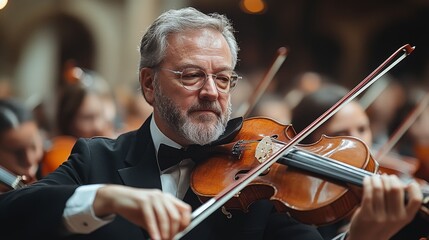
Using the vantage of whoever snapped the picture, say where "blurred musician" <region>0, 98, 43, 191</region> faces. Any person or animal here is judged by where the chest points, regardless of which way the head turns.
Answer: facing the viewer and to the right of the viewer

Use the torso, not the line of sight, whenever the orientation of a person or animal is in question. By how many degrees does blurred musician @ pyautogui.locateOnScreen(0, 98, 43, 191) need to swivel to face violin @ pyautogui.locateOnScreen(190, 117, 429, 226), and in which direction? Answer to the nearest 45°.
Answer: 0° — they already face it

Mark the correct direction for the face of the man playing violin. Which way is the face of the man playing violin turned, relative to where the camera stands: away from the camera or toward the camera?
toward the camera

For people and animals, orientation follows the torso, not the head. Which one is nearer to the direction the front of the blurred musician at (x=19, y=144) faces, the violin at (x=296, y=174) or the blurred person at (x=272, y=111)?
the violin

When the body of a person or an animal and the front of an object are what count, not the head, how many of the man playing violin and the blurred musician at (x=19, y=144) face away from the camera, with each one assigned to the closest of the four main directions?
0

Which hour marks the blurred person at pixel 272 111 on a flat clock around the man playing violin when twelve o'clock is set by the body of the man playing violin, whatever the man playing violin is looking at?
The blurred person is roughly at 8 o'clock from the man playing violin.

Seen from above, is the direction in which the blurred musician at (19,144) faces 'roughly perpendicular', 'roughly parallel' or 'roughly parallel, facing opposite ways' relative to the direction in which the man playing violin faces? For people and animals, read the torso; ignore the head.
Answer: roughly parallel

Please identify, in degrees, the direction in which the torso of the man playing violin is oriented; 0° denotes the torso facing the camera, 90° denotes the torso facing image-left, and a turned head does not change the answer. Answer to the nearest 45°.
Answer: approximately 315°
